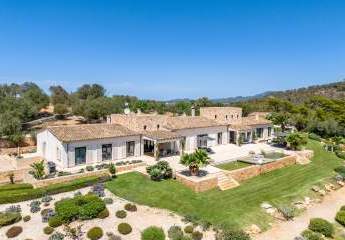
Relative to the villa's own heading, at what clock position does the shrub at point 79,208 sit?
The shrub is roughly at 2 o'clock from the villa.

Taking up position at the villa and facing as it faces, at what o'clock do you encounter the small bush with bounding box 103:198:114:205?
The small bush is roughly at 2 o'clock from the villa.

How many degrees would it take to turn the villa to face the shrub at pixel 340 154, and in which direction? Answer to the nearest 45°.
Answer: approximately 45° to its left

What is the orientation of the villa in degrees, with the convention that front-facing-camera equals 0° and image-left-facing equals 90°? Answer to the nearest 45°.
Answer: approximately 315°

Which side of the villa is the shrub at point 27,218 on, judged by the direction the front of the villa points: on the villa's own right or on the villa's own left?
on the villa's own right

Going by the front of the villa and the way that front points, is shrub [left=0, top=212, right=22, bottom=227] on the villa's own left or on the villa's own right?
on the villa's own right

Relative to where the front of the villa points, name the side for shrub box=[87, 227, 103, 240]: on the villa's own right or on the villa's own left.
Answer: on the villa's own right

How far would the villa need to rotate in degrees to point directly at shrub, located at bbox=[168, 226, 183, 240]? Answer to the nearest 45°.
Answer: approximately 45° to its right

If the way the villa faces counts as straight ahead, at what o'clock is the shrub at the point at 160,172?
The shrub is roughly at 1 o'clock from the villa.

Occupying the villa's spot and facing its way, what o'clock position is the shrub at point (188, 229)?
The shrub is roughly at 1 o'clock from the villa.

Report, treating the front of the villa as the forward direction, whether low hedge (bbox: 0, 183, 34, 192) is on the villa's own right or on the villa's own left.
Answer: on the villa's own right
